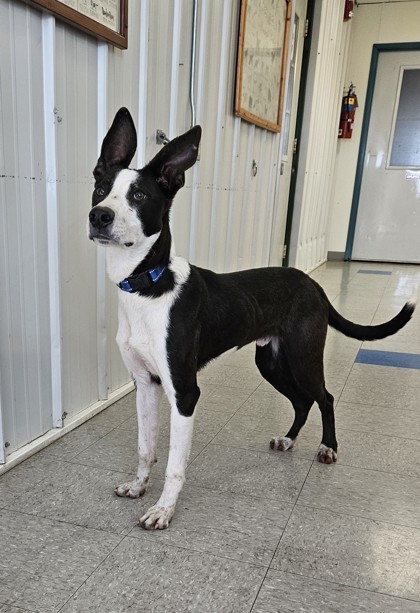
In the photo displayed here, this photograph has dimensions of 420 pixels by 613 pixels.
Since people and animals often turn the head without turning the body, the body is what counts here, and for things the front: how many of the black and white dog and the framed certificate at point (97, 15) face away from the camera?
0

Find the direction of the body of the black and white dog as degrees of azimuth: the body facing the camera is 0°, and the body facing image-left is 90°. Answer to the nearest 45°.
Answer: approximately 45°

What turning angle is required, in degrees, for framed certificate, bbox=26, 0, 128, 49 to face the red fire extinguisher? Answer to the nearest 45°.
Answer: approximately 90° to its left

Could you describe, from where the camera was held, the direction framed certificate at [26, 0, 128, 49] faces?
facing the viewer and to the right of the viewer

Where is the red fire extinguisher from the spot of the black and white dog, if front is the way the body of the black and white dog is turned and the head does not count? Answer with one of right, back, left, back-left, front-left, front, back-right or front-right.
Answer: back-right
